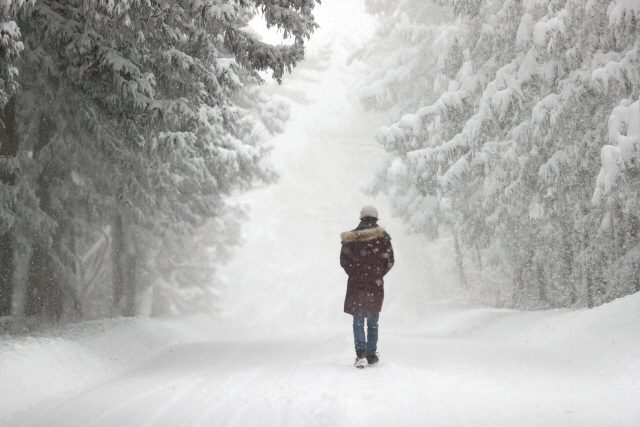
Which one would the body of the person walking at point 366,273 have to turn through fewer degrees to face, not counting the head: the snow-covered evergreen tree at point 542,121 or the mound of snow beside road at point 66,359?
the snow-covered evergreen tree

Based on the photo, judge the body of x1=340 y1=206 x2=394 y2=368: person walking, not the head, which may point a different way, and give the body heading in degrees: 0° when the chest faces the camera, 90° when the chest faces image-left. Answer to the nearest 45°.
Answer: approximately 180°

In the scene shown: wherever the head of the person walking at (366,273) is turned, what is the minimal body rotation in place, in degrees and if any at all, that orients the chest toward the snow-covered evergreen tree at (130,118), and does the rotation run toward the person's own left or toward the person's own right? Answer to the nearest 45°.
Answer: approximately 45° to the person's own left

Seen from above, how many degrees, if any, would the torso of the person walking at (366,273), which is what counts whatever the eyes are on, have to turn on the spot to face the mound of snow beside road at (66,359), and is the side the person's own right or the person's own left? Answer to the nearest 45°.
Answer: approximately 90° to the person's own left

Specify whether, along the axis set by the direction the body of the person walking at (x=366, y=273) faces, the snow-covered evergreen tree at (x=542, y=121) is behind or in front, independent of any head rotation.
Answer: in front

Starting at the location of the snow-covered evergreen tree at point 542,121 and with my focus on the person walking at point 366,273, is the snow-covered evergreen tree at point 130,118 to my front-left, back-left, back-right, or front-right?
front-right
